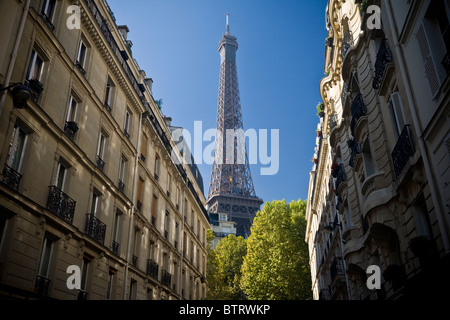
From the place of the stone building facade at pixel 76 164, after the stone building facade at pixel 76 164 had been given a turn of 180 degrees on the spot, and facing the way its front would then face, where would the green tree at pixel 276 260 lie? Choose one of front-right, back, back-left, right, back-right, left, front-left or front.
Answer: right

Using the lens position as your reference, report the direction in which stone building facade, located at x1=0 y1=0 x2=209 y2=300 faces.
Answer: facing the viewer and to the right of the viewer

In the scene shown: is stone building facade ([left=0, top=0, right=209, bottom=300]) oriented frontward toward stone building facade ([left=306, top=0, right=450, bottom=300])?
yes
